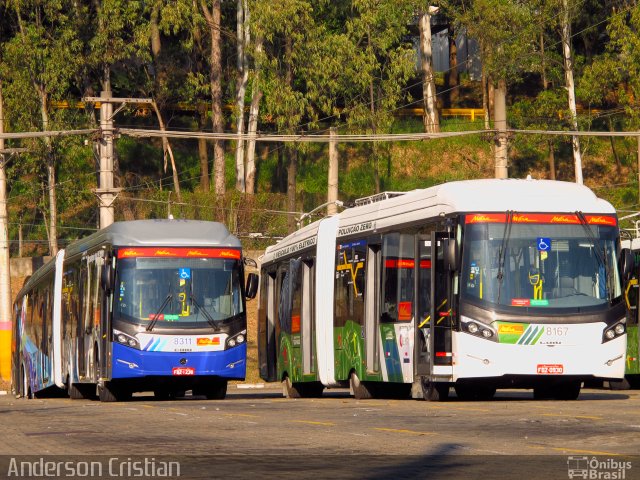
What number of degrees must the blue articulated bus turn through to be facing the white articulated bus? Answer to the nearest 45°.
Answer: approximately 45° to its left

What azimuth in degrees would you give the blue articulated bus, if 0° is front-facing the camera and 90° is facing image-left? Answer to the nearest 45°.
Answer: approximately 0°

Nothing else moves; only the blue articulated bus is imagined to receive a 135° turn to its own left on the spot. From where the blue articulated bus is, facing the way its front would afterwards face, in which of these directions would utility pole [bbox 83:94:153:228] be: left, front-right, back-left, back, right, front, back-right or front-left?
front-left
